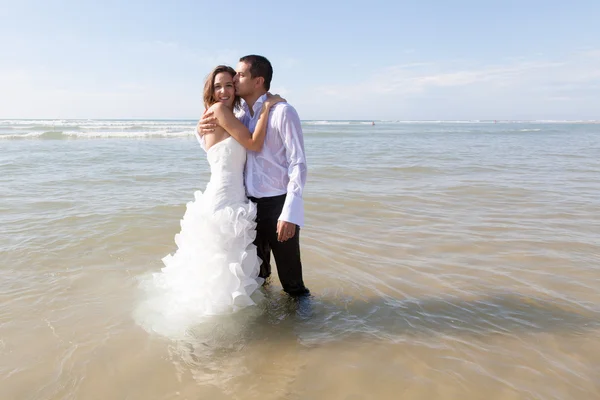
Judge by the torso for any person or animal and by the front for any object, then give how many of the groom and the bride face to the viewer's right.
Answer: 1

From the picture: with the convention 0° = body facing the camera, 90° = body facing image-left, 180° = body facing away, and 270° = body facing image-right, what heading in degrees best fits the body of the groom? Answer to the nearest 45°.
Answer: approximately 45°

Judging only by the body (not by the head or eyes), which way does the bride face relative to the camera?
to the viewer's right
